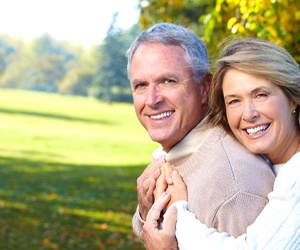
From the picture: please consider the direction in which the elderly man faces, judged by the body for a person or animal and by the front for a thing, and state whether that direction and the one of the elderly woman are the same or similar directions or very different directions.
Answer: same or similar directions

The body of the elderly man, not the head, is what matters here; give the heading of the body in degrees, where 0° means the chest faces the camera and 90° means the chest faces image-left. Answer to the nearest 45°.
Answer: approximately 45°

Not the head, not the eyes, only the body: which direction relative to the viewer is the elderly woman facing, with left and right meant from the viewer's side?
facing the viewer and to the left of the viewer
